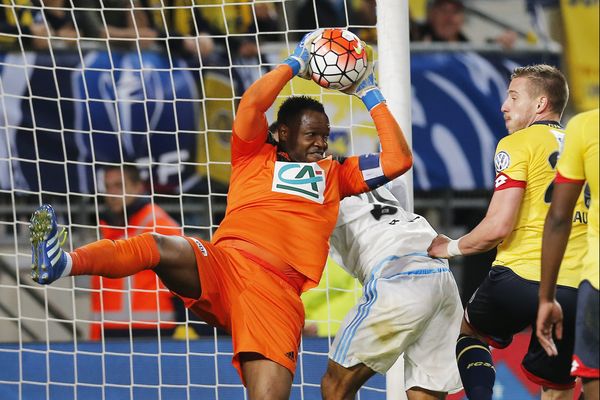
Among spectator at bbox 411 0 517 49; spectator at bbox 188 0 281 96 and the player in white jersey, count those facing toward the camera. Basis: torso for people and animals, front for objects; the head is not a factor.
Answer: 2

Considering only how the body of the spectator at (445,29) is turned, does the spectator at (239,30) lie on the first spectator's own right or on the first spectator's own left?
on the first spectator's own right

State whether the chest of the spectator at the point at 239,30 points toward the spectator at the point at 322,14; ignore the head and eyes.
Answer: no

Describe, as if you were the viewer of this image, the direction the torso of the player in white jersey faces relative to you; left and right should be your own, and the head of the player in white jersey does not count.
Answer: facing away from the viewer and to the left of the viewer

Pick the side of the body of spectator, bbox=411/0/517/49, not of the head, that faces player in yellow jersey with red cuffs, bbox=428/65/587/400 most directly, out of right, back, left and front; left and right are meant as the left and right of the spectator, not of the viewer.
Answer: front

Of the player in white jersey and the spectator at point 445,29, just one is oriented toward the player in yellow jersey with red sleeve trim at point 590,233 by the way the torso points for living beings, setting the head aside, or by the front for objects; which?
the spectator

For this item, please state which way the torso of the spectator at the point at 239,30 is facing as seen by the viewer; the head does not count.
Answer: toward the camera

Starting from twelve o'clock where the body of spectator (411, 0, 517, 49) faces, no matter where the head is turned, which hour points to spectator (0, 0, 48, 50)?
spectator (0, 0, 48, 50) is roughly at 2 o'clock from spectator (411, 0, 517, 49).

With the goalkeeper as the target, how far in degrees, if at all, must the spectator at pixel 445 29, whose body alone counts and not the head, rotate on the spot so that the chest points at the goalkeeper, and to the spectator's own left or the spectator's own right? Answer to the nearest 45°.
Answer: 0° — they already face them

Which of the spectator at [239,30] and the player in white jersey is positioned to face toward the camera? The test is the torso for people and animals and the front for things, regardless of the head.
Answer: the spectator

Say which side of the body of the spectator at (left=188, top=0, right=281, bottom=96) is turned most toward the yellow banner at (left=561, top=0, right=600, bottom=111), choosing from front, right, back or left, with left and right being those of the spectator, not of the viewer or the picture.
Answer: left

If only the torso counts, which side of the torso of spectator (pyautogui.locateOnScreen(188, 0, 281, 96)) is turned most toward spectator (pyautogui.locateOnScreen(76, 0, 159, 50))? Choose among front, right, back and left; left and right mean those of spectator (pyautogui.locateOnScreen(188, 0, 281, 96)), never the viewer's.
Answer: right

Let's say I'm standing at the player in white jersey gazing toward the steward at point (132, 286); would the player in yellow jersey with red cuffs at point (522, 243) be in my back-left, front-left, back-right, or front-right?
back-right

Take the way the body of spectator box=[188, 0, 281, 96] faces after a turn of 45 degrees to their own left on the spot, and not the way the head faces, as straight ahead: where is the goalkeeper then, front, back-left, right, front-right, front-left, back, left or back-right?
front-right

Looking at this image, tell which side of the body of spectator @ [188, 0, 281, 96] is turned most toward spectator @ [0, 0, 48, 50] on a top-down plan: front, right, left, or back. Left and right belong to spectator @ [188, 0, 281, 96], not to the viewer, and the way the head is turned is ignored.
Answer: right
